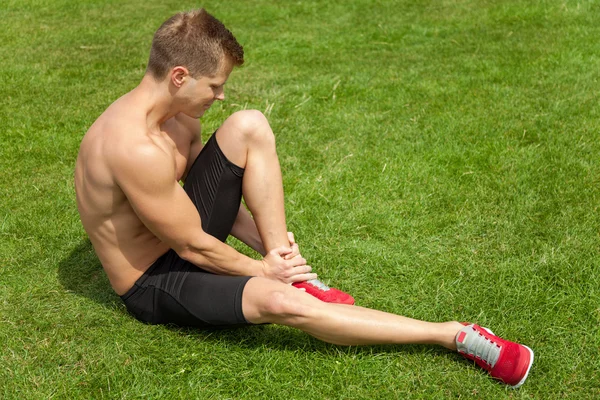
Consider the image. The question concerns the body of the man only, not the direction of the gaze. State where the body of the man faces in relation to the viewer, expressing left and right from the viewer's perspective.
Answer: facing to the right of the viewer
